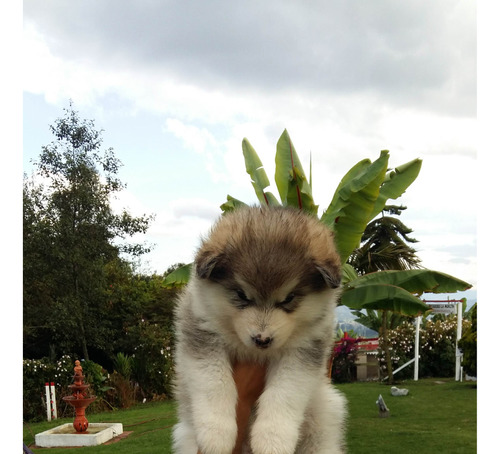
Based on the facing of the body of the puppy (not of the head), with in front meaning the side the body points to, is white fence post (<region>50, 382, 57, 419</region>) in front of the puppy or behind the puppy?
behind

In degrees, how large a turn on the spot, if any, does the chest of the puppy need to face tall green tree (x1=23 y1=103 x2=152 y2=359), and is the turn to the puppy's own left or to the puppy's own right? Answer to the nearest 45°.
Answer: approximately 180°

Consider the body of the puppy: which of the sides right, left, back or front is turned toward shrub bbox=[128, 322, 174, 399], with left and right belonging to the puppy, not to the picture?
back

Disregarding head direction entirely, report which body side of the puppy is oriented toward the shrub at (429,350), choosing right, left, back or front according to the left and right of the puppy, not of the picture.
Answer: back

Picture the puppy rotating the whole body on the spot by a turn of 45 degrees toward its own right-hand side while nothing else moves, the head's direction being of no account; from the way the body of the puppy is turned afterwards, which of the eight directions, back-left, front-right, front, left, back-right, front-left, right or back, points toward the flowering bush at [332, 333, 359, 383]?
back-right

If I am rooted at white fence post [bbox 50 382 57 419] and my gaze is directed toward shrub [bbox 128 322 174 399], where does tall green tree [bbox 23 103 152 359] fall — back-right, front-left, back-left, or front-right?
front-left

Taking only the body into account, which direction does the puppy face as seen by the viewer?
toward the camera
